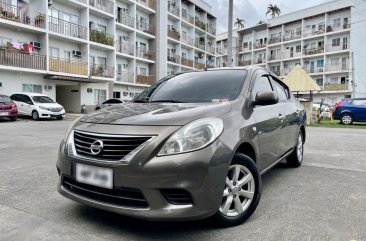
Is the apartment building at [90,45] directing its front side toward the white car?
no

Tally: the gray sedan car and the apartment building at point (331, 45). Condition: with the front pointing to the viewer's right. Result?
0

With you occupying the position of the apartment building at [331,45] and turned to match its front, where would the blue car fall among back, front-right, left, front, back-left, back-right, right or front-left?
front-left

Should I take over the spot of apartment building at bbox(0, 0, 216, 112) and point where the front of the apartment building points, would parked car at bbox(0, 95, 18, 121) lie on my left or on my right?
on my right

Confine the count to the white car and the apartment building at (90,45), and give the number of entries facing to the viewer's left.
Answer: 0

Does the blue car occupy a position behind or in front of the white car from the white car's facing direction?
in front

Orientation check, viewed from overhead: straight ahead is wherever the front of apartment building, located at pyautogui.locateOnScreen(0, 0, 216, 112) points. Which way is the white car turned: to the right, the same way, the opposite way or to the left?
the same way

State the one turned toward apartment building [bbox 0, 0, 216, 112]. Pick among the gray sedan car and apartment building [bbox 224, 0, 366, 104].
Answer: apartment building [bbox 224, 0, 366, 104]

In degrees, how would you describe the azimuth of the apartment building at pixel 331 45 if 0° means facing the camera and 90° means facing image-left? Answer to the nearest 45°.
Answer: approximately 45°

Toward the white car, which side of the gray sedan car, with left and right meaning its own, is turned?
right

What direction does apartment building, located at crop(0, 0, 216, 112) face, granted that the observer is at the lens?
facing the viewer and to the right of the viewer

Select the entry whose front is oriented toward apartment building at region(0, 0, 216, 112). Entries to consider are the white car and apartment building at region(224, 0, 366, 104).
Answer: apartment building at region(224, 0, 366, 104)

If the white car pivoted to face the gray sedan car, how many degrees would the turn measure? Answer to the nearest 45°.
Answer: approximately 45° to its right

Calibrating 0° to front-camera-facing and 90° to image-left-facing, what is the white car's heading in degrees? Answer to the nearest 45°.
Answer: approximately 315°

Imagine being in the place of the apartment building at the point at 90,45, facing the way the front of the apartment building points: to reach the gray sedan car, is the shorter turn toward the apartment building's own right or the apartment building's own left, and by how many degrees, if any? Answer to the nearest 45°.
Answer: approximately 45° to the apartment building's own right

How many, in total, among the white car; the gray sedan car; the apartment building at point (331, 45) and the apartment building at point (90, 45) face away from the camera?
0

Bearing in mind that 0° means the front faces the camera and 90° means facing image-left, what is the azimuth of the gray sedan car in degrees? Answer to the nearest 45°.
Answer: approximately 45°

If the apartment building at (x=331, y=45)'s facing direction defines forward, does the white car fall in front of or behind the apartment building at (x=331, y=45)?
in front

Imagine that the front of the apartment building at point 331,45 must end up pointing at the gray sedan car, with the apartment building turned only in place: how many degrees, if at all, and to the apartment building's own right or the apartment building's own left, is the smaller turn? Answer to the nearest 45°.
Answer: approximately 45° to the apartment building's own left

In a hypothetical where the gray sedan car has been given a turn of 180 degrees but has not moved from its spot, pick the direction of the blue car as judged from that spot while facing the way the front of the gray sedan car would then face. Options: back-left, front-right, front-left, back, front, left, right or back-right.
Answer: front

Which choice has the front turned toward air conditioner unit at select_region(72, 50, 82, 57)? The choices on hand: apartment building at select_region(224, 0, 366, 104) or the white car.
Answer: the apartment building
